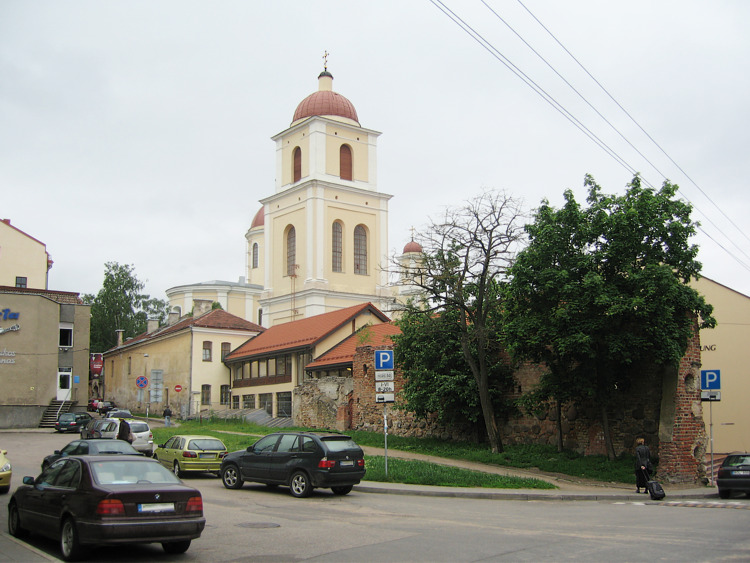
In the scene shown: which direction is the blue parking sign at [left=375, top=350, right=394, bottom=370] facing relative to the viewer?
toward the camera

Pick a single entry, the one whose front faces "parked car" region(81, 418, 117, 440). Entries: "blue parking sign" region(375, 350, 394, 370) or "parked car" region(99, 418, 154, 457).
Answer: "parked car" region(99, 418, 154, 457)

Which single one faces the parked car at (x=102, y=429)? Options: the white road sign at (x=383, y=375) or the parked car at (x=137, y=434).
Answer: the parked car at (x=137, y=434)

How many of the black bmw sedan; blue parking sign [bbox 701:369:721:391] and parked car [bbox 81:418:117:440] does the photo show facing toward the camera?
1

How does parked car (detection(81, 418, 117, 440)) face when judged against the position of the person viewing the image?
facing away from the viewer and to the left of the viewer

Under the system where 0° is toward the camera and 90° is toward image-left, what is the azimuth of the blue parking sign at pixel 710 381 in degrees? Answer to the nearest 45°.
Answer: approximately 0°

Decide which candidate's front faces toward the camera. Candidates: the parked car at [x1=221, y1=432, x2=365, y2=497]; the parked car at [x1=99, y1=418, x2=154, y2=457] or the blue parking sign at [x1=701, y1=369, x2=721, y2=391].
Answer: the blue parking sign

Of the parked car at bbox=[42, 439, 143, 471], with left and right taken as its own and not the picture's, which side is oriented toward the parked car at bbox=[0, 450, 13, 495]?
left

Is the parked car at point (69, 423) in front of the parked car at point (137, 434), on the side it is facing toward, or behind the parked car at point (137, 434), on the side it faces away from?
in front

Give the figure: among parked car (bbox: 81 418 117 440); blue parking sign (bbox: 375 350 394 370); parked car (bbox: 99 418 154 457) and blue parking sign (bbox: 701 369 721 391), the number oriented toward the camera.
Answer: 2

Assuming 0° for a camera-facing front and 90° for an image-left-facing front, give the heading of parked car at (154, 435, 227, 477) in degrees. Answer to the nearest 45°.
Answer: approximately 135°
